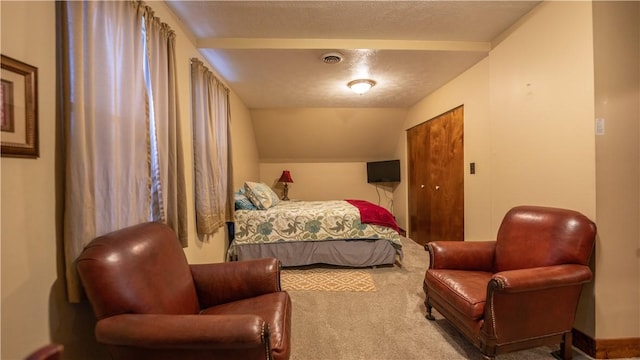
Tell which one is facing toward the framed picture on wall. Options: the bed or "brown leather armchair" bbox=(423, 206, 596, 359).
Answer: the brown leather armchair

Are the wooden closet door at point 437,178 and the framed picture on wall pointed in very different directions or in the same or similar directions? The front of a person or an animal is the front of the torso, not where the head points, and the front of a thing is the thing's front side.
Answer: very different directions

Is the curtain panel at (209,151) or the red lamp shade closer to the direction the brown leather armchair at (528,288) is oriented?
the curtain panel

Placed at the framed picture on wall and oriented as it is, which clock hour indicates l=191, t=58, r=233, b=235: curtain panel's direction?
The curtain panel is roughly at 9 o'clock from the framed picture on wall.

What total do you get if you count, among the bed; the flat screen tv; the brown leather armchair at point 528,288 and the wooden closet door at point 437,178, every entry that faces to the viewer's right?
1

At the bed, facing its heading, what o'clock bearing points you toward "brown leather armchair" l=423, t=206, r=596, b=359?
The brown leather armchair is roughly at 2 o'clock from the bed.

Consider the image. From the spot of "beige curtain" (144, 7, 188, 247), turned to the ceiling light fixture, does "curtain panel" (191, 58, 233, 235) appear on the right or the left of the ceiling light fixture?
left

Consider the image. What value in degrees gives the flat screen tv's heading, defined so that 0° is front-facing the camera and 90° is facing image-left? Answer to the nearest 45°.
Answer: approximately 45°

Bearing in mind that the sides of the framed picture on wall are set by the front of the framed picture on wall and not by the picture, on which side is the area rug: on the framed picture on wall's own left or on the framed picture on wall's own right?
on the framed picture on wall's own left

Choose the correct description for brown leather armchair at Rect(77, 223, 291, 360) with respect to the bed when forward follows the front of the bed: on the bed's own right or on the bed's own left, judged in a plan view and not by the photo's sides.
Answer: on the bed's own right

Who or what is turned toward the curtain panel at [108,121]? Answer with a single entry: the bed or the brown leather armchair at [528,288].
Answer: the brown leather armchair

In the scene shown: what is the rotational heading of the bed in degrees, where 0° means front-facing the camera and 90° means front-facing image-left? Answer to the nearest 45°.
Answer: approximately 270°

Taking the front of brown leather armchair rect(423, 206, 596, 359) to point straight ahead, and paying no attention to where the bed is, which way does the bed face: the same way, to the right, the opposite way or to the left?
the opposite way

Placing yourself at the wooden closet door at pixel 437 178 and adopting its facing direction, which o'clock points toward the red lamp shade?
The red lamp shade is roughly at 2 o'clock from the wooden closet door.
